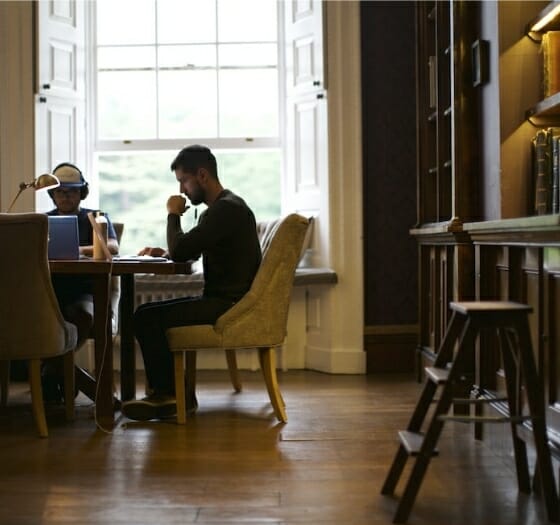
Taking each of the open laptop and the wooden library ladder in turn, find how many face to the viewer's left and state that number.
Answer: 1

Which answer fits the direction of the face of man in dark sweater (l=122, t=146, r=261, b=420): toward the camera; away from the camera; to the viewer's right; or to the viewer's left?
to the viewer's left

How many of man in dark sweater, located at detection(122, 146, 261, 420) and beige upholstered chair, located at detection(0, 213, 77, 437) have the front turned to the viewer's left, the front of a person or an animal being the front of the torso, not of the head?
1

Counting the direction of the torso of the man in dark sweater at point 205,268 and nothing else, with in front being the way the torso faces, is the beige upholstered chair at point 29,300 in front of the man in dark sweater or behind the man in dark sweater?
in front

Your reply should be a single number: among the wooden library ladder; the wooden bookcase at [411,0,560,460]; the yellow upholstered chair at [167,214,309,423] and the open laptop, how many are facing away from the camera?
1

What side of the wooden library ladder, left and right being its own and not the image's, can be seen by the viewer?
left

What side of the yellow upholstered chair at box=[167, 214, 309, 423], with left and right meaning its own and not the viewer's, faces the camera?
left

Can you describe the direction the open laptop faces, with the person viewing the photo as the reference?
facing away from the viewer

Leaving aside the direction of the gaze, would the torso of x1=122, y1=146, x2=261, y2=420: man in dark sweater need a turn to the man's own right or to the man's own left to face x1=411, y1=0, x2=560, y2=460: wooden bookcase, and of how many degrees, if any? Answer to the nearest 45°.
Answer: approximately 180°

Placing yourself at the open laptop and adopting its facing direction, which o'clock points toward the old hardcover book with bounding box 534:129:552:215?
The old hardcover book is roughly at 4 o'clock from the open laptop.

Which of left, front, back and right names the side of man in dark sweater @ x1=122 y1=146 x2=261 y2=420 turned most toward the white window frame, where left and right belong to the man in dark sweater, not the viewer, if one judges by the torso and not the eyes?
right

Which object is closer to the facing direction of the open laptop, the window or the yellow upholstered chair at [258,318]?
the window

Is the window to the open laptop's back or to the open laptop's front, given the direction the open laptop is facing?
to the front

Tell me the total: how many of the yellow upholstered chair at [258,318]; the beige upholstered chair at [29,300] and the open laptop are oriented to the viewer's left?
1

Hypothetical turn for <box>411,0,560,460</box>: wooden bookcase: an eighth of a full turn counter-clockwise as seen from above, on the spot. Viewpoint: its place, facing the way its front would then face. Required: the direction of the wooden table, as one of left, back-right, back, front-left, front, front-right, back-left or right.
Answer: right

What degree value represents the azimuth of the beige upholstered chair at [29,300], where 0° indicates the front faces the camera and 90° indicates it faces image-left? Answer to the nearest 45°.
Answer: approximately 225°

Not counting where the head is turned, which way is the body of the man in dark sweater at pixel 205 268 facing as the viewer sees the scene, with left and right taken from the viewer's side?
facing to the left of the viewer
